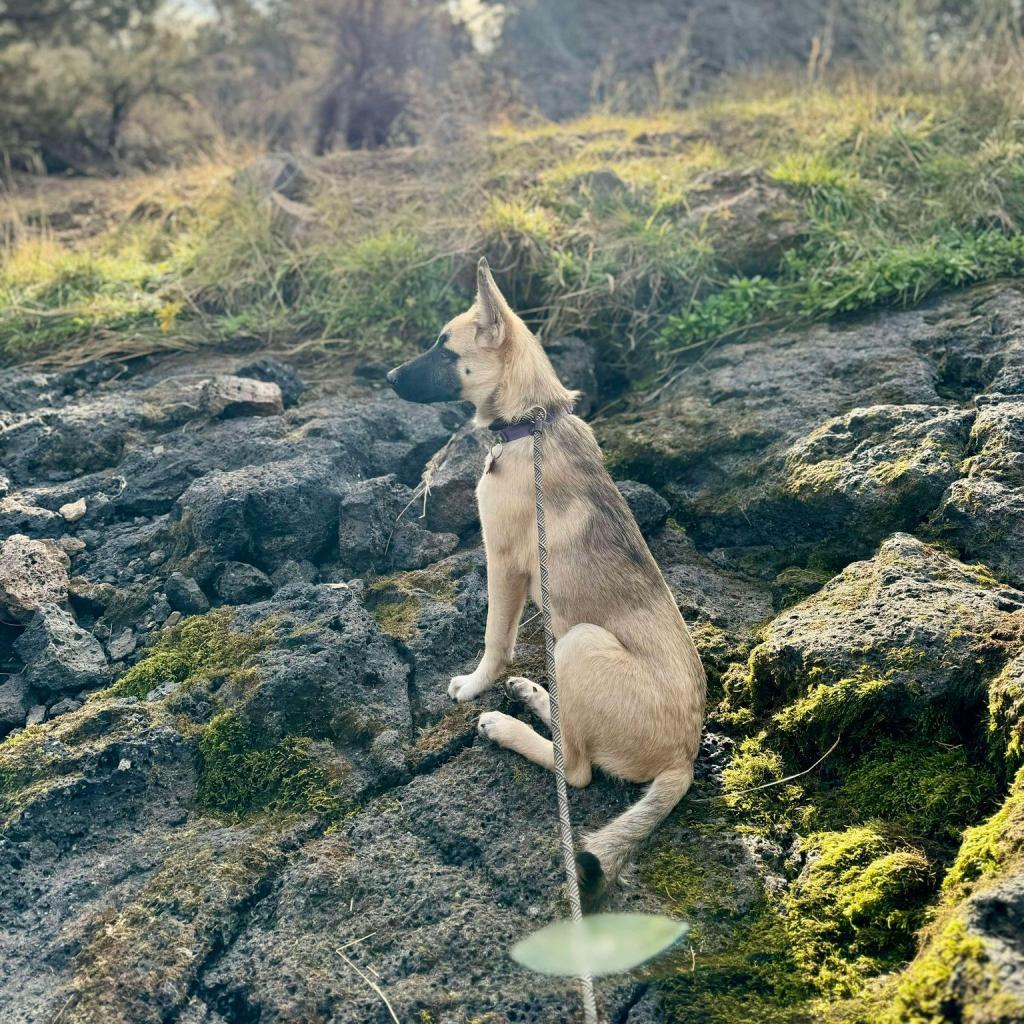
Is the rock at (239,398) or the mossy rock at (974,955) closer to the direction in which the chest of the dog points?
the rock

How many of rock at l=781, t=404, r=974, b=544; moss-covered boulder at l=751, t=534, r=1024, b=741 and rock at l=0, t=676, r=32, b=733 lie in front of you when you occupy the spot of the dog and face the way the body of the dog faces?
1

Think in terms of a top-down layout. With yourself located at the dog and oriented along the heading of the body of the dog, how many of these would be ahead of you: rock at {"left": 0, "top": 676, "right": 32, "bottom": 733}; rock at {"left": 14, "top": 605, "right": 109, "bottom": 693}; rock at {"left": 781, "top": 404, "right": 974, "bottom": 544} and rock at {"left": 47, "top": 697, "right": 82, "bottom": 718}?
3

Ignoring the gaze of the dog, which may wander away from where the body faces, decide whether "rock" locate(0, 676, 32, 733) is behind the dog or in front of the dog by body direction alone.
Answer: in front

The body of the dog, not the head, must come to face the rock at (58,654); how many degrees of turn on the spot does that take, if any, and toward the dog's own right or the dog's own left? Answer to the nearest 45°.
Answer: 0° — it already faces it

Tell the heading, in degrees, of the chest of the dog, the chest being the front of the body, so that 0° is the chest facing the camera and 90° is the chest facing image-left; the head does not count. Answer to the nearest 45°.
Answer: approximately 90°

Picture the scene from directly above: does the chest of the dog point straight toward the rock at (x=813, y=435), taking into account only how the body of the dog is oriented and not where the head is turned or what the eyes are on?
no

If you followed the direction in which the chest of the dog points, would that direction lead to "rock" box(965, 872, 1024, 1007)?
no

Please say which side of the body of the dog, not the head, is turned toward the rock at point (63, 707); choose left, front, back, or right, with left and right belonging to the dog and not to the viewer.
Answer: front

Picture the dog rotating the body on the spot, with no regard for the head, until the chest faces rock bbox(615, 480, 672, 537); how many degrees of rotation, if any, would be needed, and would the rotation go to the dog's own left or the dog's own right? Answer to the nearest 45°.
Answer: approximately 90° to the dog's own right

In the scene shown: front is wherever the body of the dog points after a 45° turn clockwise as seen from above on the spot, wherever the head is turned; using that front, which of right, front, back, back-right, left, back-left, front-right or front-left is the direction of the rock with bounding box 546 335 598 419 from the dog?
front-right

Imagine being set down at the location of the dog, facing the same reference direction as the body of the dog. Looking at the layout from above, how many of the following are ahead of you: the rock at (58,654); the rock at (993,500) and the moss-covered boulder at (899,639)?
1
